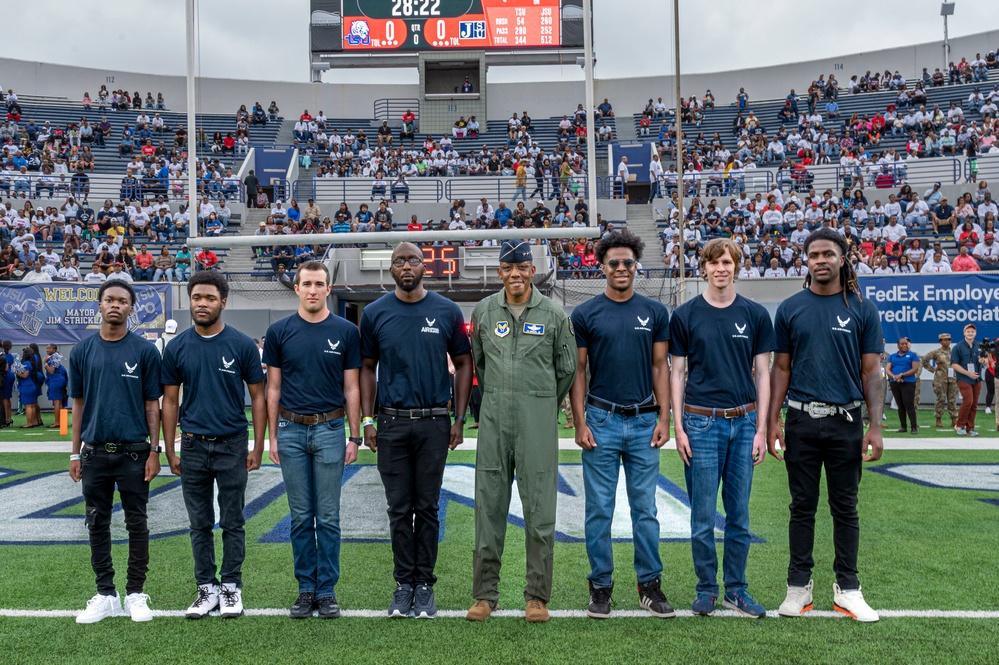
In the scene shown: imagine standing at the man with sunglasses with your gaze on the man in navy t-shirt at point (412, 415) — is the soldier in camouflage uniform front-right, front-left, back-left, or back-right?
back-right

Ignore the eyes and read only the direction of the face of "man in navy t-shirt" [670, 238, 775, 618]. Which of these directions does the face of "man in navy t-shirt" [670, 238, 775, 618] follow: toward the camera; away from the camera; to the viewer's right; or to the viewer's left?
toward the camera

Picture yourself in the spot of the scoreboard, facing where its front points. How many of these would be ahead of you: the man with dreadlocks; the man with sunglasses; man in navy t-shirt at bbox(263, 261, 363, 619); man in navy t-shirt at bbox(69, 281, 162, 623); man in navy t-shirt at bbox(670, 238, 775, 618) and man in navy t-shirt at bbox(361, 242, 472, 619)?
6

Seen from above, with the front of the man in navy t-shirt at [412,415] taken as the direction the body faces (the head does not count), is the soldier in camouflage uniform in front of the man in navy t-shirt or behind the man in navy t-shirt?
behind

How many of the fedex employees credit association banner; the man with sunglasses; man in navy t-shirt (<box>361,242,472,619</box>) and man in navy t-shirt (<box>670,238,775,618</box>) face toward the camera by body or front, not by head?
4

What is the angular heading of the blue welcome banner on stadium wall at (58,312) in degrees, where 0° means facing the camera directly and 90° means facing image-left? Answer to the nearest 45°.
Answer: approximately 0°

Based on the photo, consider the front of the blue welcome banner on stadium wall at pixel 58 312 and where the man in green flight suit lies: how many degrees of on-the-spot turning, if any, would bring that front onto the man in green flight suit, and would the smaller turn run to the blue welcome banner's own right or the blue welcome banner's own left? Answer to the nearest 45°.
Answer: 0° — it already faces them

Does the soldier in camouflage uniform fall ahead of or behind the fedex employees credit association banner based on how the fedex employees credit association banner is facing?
ahead

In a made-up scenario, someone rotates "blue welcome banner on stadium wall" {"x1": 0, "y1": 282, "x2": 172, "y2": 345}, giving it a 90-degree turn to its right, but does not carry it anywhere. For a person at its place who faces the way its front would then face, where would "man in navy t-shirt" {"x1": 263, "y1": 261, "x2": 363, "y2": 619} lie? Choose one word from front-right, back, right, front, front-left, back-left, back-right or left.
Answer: left

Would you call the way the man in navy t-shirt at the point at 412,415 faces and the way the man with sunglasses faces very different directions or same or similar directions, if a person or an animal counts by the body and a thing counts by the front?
same or similar directions

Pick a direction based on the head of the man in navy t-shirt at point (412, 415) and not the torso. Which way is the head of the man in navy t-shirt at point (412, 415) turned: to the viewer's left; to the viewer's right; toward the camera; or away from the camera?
toward the camera

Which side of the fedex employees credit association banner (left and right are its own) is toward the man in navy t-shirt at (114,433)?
front

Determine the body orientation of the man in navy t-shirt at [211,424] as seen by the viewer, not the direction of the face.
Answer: toward the camera

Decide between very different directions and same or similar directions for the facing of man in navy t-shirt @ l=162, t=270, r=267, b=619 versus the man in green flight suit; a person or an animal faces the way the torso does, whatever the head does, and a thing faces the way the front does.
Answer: same or similar directions

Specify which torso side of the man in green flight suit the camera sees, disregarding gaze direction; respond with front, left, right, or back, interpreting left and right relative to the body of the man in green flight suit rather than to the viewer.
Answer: front
